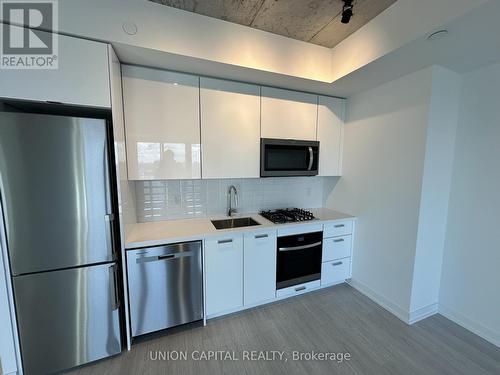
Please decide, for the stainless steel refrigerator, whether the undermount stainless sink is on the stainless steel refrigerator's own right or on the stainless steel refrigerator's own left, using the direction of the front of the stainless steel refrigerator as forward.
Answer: on the stainless steel refrigerator's own left

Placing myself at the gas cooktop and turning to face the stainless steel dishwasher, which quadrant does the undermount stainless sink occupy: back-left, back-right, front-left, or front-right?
front-right

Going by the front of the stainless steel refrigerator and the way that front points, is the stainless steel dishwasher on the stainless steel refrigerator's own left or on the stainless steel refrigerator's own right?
on the stainless steel refrigerator's own left

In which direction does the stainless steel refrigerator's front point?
toward the camera

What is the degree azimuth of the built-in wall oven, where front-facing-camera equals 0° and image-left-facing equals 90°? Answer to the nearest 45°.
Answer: approximately 315°

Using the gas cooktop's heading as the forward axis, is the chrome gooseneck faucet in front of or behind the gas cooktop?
behind

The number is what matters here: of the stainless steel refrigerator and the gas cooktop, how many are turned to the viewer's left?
0

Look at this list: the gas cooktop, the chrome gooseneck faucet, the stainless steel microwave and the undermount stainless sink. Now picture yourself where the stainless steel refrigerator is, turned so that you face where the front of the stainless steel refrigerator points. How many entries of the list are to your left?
4

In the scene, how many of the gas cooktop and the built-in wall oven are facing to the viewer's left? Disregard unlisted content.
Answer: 0

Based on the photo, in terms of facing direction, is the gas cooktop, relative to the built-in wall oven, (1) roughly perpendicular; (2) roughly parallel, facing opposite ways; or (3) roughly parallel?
roughly parallel

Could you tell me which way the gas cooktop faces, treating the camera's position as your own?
facing the viewer and to the right of the viewer

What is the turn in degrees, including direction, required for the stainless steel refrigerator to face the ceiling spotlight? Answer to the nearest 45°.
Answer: approximately 45° to its left

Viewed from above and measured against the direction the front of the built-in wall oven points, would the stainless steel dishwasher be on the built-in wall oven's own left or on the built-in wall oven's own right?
on the built-in wall oven's own right

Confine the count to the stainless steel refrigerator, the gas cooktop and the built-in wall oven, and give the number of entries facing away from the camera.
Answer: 0

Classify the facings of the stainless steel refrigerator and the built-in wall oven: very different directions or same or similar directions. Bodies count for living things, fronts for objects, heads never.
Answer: same or similar directions
